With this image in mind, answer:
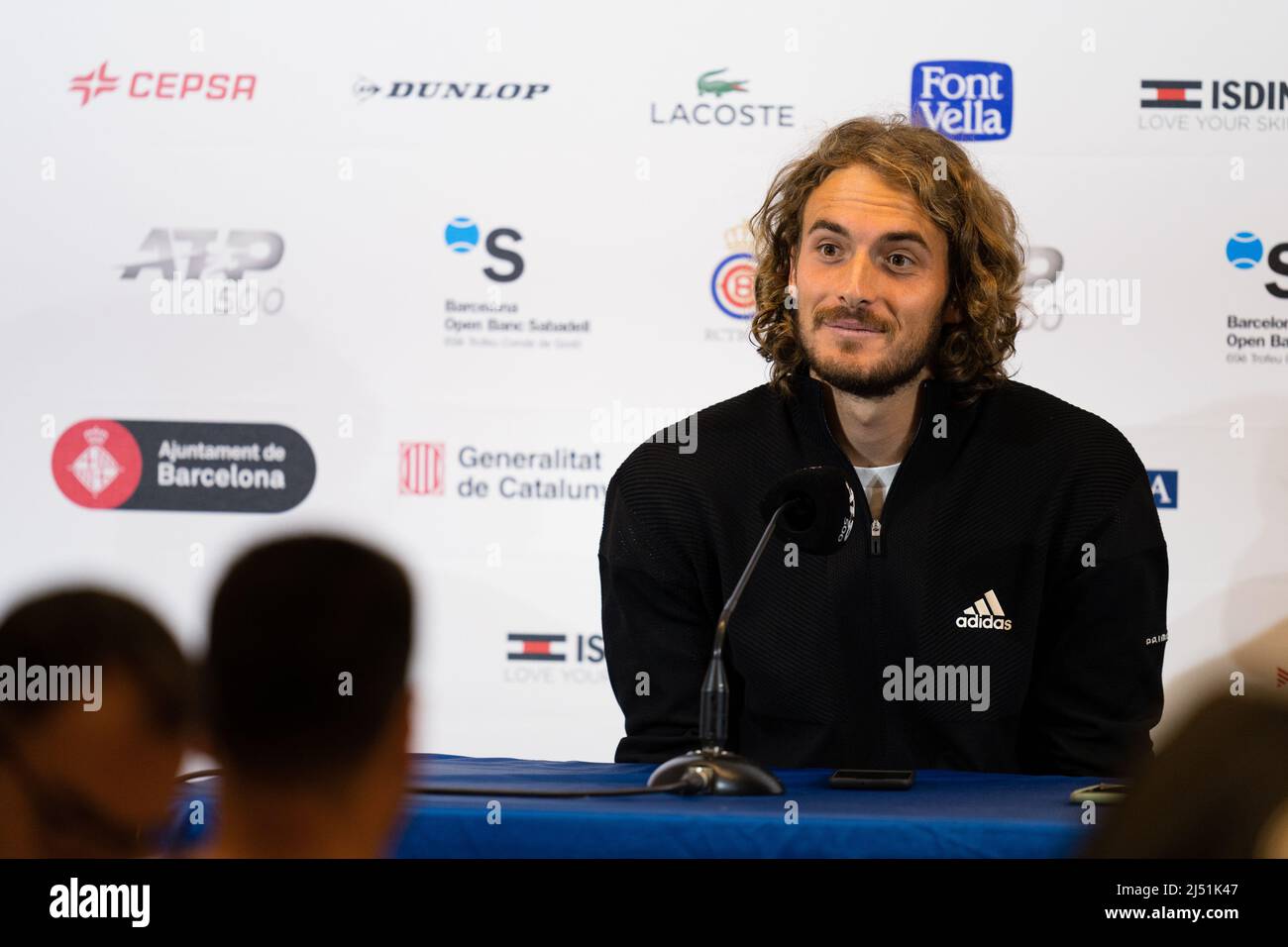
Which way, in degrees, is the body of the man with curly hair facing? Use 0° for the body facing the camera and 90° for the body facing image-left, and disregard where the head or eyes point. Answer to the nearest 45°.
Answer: approximately 0°

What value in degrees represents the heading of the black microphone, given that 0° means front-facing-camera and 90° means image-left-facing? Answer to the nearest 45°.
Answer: approximately 225°

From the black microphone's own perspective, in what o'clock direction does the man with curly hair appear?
The man with curly hair is roughly at 11 o'clock from the black microphone.

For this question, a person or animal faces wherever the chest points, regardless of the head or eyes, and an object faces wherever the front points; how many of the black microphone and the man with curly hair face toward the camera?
1

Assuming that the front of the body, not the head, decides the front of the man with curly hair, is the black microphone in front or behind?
in front

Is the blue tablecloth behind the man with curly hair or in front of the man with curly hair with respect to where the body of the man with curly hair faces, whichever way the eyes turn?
in front
